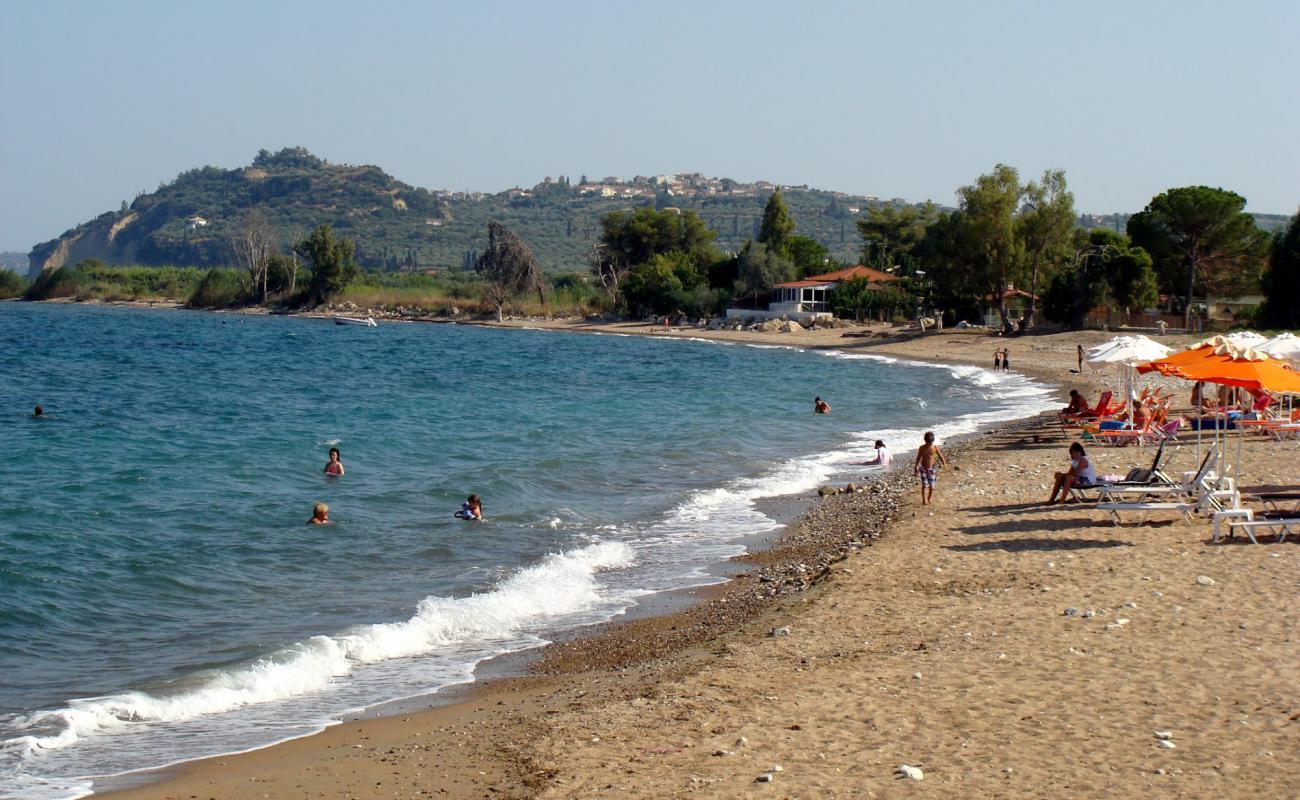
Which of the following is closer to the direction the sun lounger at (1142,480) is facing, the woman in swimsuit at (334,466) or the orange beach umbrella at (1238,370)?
the woman in swimsuit

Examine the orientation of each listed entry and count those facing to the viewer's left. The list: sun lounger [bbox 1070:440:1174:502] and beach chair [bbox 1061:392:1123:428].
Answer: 2

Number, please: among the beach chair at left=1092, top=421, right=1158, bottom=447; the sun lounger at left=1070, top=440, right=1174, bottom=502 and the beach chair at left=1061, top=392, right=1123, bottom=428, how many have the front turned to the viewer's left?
3

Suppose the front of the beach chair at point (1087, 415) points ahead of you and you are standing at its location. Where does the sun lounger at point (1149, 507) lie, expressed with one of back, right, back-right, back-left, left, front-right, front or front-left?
left

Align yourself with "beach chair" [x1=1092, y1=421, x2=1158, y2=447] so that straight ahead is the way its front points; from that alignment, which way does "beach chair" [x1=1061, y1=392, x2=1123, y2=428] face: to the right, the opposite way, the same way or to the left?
the same way

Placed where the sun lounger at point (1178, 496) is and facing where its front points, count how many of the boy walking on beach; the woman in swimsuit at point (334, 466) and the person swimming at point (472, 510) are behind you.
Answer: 0

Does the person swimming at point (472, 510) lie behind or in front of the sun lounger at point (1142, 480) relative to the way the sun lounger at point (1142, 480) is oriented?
in front

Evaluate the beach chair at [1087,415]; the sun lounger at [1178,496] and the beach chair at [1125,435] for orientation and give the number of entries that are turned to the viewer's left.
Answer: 3

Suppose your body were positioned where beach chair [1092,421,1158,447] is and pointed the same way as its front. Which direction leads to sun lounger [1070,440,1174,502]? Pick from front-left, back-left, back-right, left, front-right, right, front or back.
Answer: left

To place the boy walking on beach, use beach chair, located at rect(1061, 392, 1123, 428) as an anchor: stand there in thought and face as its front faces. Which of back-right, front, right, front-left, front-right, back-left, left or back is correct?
left

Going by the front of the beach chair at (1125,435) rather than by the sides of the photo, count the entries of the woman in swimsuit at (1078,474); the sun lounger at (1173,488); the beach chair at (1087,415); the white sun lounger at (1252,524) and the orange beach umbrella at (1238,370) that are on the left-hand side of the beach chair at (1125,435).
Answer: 4

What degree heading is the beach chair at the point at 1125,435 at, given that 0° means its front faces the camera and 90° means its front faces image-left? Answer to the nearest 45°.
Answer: approximately 90°

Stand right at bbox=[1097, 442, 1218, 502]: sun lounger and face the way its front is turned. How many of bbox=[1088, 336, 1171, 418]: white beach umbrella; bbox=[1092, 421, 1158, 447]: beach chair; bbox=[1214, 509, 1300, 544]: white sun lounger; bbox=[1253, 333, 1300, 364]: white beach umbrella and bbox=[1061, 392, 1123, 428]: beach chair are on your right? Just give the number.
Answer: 4

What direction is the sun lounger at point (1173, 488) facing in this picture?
to the viewer's left

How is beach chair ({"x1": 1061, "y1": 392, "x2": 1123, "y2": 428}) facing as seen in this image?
to the viewer's left

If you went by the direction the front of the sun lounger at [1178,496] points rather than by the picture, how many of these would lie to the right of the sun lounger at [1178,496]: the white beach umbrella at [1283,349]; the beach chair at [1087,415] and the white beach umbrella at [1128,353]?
3

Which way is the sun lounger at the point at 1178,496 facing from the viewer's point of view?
to the viewer's left

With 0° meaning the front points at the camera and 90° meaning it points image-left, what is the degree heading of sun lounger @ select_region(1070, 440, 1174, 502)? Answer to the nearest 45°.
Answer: approximately 90°

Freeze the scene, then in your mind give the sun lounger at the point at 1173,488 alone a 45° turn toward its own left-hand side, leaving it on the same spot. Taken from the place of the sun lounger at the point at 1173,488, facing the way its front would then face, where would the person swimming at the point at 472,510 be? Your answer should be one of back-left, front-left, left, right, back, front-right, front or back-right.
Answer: front-right
